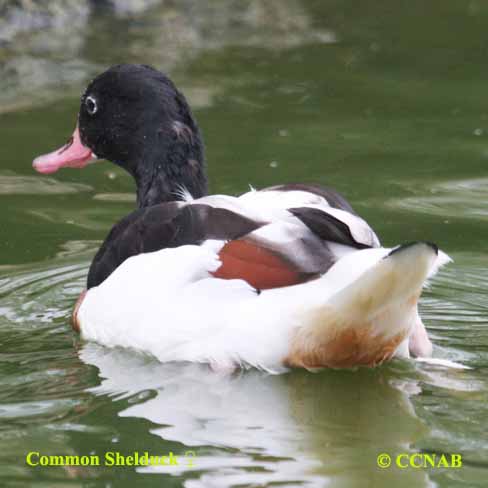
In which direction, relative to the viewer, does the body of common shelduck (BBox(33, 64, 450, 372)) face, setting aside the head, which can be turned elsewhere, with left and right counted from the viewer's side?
facing away from the viewer and to the left of the viewer
